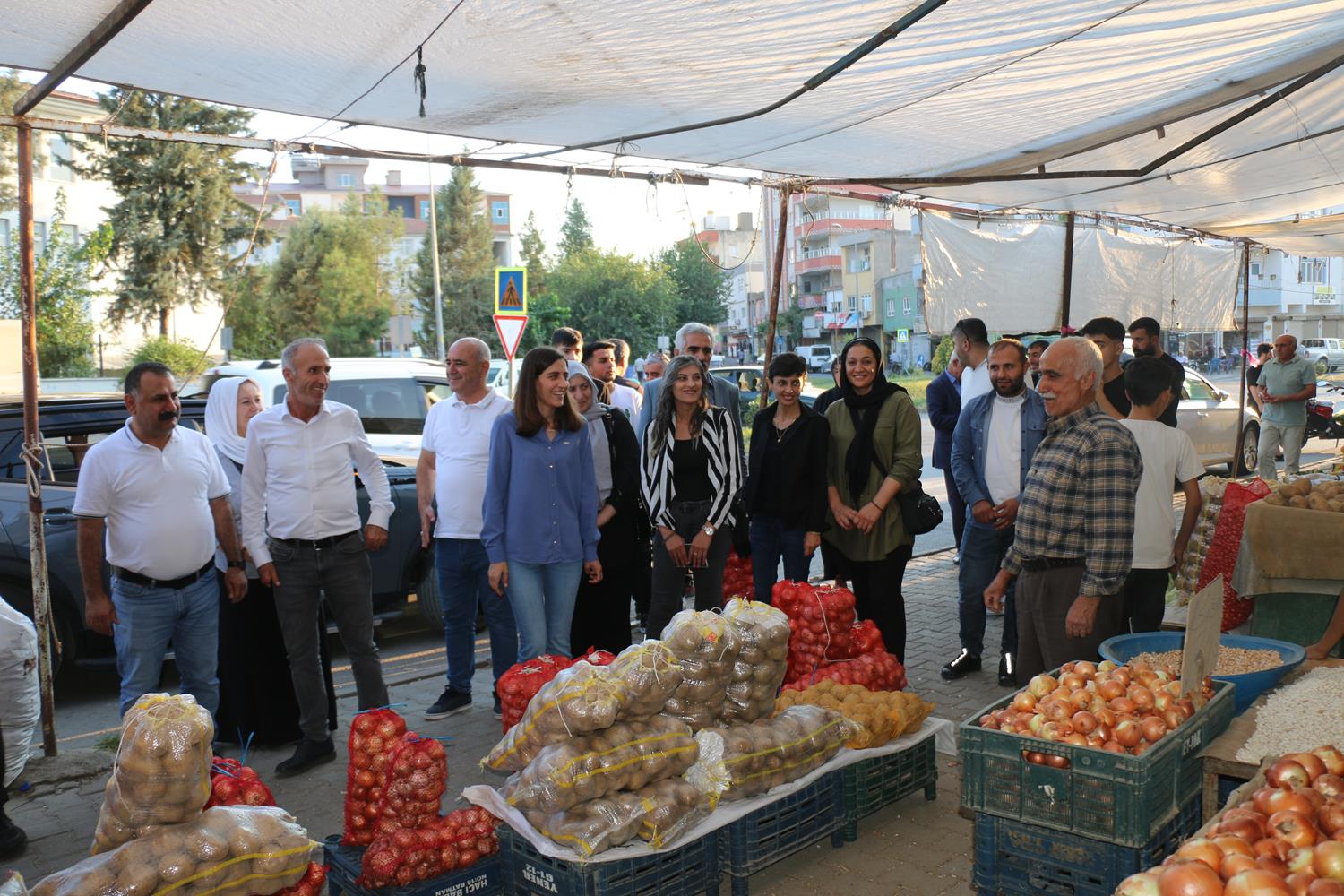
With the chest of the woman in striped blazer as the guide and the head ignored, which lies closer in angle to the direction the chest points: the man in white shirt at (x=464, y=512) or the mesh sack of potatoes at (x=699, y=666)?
the mesh sack of potatoes

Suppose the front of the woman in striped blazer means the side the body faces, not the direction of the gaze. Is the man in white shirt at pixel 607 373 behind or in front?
behind

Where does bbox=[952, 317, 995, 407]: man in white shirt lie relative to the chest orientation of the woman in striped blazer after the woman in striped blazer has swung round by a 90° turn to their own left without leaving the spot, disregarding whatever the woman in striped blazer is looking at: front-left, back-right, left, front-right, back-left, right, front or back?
front-left

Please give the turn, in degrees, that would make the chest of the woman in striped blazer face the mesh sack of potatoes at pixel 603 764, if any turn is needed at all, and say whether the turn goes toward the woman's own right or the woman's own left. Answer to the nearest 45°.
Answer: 0° — they already face it

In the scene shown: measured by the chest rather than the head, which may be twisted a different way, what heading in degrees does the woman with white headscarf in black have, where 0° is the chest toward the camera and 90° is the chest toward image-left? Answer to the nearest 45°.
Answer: approximately 45°

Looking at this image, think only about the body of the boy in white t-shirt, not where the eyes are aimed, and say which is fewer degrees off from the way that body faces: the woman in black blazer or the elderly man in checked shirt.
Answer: the woman in black blazer
